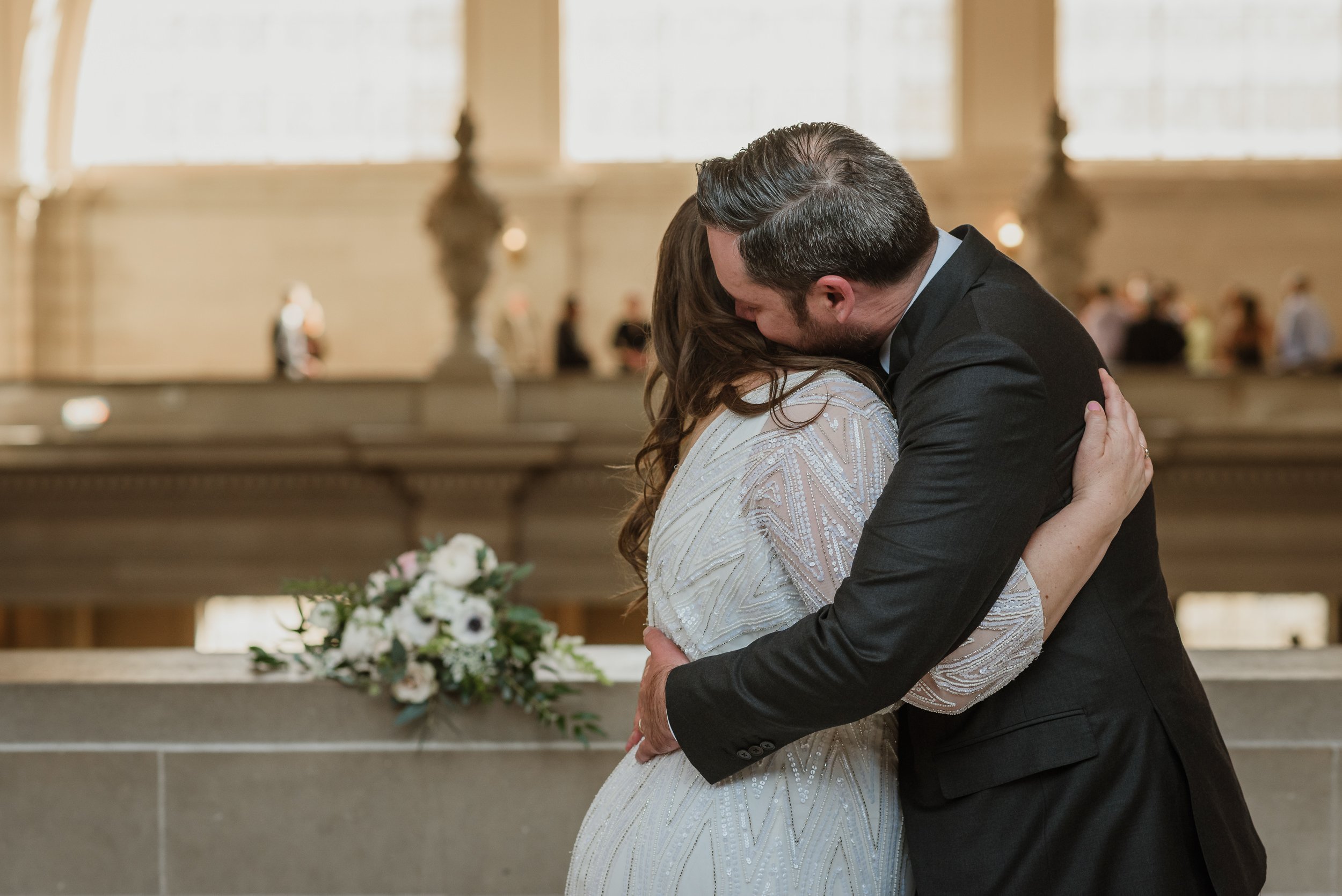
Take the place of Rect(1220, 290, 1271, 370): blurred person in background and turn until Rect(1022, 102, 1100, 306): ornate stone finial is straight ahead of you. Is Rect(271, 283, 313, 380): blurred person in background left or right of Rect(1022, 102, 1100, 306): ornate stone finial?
right

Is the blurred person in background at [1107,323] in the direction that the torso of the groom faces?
no

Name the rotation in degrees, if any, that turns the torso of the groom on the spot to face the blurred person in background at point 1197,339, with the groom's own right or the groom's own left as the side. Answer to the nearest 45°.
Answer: approximately 90° to the groom's own right

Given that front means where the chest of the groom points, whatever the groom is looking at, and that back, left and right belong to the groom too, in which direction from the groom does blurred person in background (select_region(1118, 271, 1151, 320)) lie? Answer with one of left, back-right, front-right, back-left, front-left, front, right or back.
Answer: right

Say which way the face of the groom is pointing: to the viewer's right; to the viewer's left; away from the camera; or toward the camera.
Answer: to the viewer's left

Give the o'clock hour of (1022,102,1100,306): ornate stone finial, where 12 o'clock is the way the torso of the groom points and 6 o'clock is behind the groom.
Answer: The ornate stone finial is roughly at 3 o'clock from the groom.

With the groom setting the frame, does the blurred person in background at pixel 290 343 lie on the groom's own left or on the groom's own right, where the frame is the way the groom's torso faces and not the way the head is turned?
on the groom's own right

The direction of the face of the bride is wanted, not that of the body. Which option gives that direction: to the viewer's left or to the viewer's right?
to the viewer's right

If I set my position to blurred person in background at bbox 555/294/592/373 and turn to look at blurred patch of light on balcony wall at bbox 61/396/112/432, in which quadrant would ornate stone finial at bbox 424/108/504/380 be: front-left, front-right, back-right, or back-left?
front-left

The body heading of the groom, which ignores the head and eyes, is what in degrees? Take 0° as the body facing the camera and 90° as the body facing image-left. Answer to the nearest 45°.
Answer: approximately 90°

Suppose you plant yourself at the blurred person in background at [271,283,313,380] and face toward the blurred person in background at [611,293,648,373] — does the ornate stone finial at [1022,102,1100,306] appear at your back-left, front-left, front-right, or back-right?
front-right

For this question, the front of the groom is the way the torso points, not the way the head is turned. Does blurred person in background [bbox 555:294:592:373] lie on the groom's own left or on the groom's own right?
on the groom's own right

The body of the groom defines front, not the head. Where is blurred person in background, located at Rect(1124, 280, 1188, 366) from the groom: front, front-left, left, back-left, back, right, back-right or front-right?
right

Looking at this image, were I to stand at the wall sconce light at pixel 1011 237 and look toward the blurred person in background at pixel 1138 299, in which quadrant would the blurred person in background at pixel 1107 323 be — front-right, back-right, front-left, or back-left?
front-right
